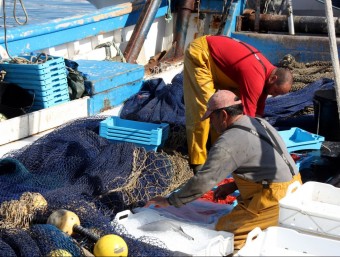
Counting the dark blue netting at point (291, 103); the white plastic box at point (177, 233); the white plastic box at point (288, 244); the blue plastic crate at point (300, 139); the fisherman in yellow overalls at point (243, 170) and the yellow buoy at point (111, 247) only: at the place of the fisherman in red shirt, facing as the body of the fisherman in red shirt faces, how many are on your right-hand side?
4

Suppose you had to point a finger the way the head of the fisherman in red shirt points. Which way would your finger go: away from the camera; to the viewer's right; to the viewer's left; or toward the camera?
to the viewer's right

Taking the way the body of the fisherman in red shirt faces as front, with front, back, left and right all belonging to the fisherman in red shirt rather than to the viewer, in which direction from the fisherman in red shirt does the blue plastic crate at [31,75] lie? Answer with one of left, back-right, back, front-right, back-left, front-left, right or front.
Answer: back

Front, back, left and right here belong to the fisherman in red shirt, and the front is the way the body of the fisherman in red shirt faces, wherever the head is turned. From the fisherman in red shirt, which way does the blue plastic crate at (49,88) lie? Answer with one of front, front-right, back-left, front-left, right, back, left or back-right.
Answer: back

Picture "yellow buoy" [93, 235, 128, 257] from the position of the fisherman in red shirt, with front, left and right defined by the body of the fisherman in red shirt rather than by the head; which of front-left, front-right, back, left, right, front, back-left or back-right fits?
right

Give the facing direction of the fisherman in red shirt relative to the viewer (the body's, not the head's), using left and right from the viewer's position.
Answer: facing to the right of the viewer

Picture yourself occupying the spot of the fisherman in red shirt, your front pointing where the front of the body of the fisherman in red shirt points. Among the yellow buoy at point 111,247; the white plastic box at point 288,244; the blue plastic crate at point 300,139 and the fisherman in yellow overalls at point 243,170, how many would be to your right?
3

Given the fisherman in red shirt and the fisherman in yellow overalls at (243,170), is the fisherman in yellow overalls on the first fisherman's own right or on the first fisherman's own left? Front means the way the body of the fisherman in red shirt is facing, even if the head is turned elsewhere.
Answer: on the first fisherman's own right

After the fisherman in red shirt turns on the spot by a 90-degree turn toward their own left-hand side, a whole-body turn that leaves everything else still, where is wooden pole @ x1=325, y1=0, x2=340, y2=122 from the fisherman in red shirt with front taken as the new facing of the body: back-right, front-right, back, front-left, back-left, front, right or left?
back-right

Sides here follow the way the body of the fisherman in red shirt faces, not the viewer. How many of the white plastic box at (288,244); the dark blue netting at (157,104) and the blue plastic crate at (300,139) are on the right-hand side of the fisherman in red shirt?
1

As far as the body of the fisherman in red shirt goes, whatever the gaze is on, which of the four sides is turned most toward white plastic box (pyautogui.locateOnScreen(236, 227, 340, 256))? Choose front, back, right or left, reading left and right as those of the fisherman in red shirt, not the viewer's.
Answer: right

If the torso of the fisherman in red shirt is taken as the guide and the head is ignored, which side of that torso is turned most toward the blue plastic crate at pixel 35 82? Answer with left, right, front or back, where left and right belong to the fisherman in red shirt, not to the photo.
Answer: back

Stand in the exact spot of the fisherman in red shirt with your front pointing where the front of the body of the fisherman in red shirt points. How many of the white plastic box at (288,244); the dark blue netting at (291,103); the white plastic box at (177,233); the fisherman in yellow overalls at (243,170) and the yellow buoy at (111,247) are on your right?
4

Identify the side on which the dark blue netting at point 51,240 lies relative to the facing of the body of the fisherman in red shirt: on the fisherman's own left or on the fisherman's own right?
on the fisherman's own right

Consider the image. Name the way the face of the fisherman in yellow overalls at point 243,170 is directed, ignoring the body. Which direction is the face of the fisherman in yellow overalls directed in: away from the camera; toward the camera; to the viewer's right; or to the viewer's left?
to the viewer's left

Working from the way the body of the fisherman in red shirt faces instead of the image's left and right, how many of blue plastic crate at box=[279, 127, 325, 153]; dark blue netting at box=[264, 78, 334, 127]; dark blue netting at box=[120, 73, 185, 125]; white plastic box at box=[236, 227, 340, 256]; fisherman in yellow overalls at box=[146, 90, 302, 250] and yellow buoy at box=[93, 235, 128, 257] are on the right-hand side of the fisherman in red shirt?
3

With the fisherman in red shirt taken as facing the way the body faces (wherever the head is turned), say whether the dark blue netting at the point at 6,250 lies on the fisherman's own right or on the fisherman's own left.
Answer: on the fisherman's own right

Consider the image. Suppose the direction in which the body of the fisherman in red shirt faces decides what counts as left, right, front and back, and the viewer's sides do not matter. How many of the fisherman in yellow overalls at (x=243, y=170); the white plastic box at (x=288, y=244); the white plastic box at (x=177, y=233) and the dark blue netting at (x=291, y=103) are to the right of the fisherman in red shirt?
3
